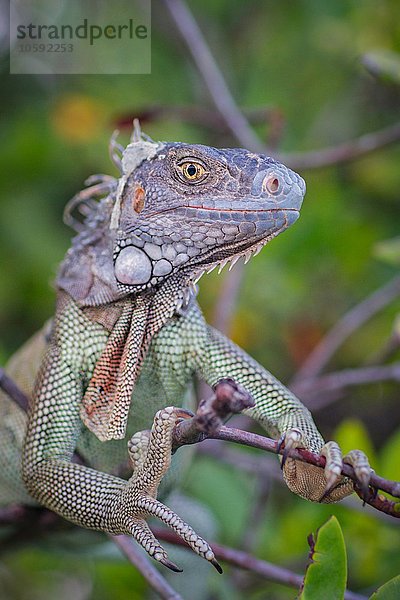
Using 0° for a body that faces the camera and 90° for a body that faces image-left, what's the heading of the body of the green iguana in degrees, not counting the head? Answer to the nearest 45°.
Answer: approximately 315°

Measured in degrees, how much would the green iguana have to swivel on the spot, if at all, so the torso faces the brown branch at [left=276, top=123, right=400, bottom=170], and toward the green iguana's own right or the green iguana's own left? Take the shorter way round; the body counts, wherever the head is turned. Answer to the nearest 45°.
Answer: approximately 90° to the green iguana's own left

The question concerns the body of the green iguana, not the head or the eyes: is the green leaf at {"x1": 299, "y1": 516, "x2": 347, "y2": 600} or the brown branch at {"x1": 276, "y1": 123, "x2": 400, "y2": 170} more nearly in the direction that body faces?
the green leaf

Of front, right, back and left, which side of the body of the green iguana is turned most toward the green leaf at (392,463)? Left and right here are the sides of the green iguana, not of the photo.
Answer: left

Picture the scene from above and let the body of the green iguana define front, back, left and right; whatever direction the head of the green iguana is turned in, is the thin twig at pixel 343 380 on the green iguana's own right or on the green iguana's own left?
on the green iguana's own left

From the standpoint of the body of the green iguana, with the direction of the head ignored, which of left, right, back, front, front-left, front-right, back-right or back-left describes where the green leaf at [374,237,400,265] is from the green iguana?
left

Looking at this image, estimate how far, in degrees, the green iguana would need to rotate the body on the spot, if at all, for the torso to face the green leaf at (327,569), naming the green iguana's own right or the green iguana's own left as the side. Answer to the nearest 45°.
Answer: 0° — it already faces it
